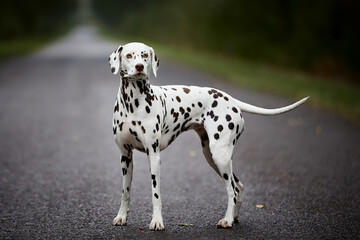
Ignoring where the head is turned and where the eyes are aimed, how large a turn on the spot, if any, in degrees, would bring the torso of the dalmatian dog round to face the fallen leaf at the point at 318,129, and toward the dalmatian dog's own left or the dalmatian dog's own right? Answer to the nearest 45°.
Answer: approximately 180°

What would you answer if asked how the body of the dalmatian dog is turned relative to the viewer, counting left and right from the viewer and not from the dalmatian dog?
facing the viewer and to the left of the viewer
